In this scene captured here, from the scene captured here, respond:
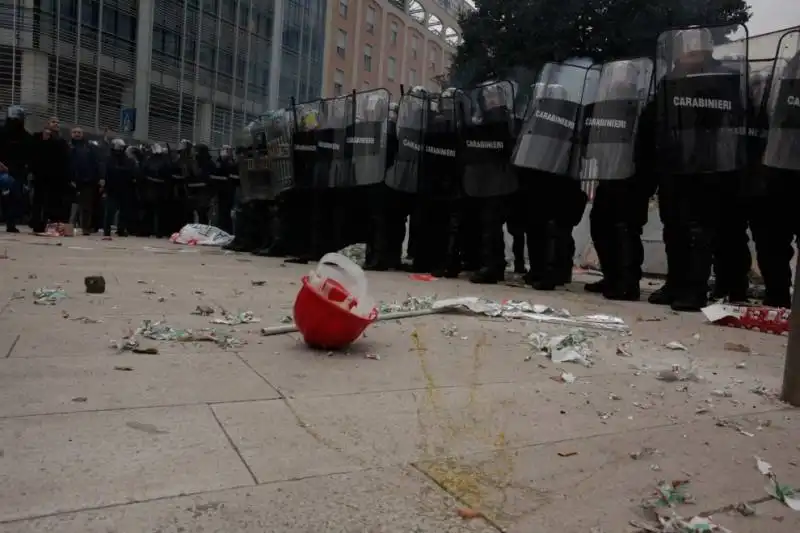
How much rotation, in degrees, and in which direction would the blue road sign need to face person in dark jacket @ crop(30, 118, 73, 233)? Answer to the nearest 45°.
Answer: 0° — it already faces them

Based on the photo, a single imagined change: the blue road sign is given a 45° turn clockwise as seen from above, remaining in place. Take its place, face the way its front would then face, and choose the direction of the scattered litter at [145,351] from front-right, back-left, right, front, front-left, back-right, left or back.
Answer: front-left

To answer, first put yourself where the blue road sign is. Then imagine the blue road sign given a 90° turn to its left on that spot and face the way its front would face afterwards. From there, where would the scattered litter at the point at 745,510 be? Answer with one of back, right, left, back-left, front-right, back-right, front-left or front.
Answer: right

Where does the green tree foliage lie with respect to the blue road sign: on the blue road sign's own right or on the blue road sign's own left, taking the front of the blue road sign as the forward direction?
on the blue road sign's own left

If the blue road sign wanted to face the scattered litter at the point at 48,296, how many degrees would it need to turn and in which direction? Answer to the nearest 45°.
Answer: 0° — it already faces it

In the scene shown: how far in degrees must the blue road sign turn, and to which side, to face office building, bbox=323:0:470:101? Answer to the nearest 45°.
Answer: approximately 135° to its left

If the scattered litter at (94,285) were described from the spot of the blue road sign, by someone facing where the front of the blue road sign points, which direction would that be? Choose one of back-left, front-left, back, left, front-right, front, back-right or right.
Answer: front

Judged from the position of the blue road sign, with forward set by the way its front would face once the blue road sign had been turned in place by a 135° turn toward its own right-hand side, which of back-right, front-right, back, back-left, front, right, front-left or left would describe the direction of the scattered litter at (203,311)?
back-left

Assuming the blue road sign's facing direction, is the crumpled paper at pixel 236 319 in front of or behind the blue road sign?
in front

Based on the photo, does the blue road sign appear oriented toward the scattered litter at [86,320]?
yes

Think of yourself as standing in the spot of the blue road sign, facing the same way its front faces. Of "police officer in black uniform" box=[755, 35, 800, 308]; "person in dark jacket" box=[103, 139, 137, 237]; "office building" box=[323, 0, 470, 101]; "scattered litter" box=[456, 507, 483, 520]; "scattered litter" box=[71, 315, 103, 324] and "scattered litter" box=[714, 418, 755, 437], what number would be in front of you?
5

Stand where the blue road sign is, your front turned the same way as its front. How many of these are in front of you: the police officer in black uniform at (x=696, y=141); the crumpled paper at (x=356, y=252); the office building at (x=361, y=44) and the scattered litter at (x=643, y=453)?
3

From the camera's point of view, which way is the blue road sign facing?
toward the camera

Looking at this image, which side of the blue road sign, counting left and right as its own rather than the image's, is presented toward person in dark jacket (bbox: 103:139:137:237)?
front

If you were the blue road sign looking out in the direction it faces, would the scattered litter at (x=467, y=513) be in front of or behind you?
in front
